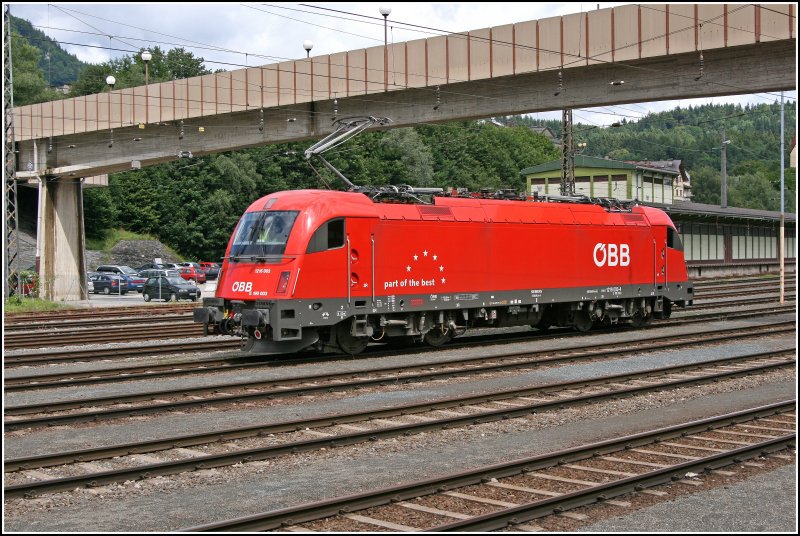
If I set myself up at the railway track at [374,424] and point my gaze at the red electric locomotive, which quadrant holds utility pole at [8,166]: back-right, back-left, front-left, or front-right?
front-left

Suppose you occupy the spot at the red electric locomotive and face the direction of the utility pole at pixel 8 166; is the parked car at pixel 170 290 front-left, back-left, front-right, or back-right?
front-right

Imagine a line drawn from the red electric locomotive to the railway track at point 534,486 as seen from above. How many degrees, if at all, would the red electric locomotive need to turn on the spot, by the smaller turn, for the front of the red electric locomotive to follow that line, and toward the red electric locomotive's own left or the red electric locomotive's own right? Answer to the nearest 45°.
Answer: approximately 45° to the red electric locomotive's own left

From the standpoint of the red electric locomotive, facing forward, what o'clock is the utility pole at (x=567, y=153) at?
The utility pole is roughly at 5 o'clock from the red electric locomotive.

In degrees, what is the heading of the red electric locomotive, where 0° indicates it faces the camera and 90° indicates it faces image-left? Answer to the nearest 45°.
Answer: approximately 45°
